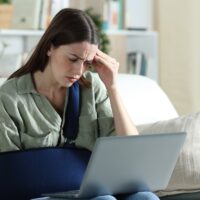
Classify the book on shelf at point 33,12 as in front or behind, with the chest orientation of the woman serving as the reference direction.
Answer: behind

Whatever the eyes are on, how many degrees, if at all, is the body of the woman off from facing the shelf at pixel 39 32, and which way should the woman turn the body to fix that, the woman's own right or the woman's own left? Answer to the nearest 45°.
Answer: approximately 135° to the woman's own left

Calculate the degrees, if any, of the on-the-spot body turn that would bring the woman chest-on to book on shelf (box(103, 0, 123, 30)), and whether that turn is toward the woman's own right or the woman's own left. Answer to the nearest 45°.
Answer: approximately 135° to the woman's own left

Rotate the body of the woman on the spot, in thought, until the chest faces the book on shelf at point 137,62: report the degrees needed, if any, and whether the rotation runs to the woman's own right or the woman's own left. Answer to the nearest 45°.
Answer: approximately 135° to the woman's own left

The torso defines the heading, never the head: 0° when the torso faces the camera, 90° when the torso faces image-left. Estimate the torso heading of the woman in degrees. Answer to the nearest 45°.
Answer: approximately 315°
